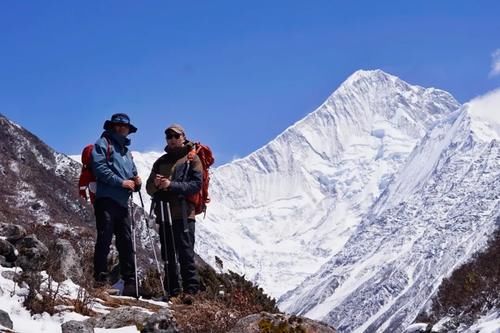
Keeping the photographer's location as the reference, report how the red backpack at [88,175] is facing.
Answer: facing away from the viewer and to the left of the viewer

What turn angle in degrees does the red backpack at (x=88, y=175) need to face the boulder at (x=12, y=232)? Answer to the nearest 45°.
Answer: approximately 45° to its left

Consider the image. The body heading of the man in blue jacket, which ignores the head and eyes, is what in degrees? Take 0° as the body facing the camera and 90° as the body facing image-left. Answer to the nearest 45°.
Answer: approximately 315°

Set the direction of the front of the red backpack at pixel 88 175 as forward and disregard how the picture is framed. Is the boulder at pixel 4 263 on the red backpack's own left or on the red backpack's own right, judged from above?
on the red backpack's own left
